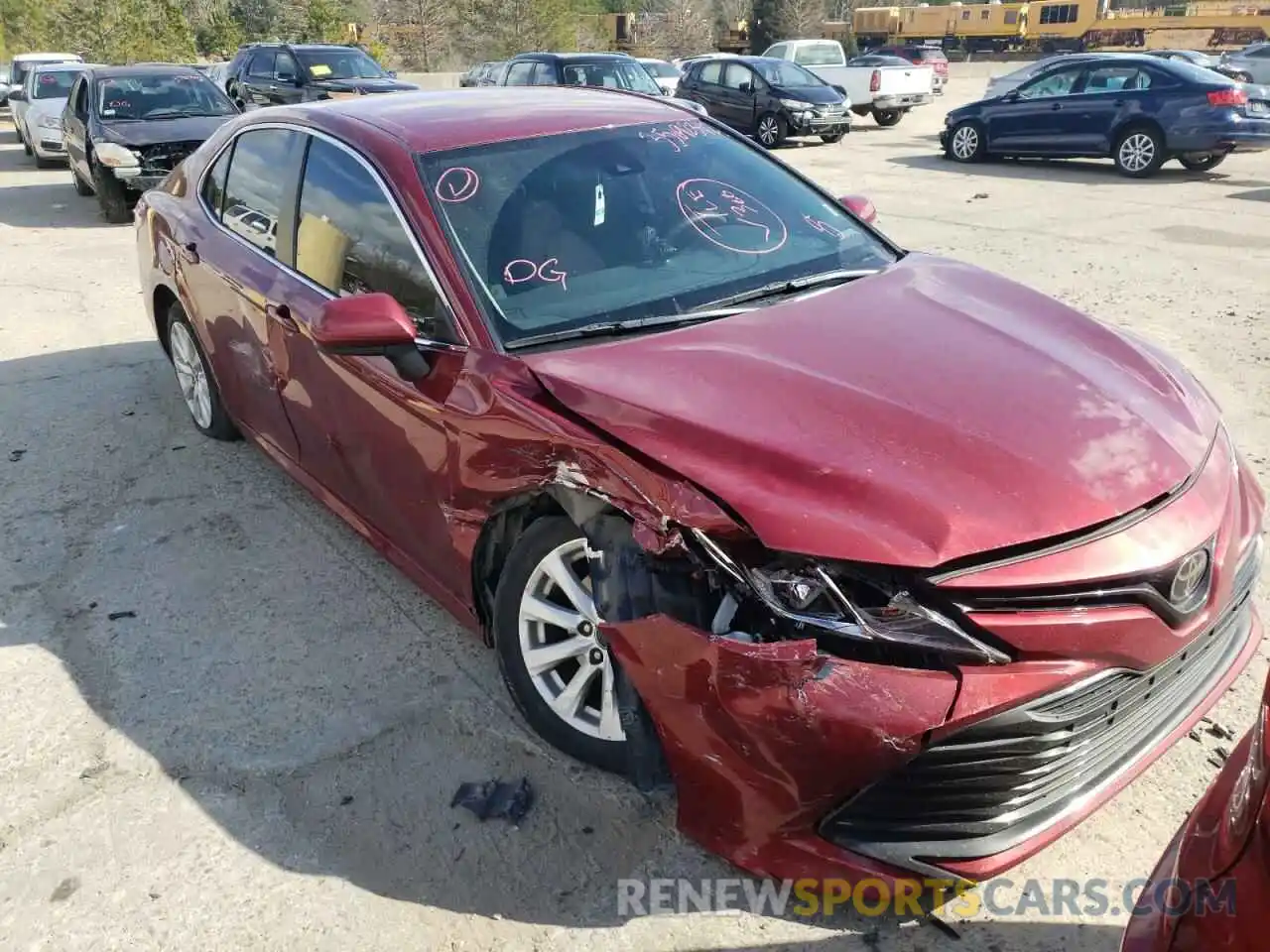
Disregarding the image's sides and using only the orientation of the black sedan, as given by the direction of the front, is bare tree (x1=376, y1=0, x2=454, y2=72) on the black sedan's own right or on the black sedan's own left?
on the black sedan's own left

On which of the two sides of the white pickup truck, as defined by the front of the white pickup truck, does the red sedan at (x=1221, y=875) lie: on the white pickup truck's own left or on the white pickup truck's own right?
on the white pickup truck's own left

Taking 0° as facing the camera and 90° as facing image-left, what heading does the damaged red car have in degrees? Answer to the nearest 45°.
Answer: approximately 315°

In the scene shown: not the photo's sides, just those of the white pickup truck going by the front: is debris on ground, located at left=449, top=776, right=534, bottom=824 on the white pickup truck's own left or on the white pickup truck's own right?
on the white pickup truck's own left

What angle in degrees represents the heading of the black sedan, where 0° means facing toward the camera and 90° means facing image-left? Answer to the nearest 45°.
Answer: approximately 315°

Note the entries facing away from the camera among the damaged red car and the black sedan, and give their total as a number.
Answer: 0

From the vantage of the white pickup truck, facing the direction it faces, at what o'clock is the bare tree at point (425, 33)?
The bare tree is roughly at 12 o'clock from the white pickup truck.

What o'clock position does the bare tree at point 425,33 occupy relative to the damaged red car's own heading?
The bare tree is roughly at 7 o'clock from the damaged red car.

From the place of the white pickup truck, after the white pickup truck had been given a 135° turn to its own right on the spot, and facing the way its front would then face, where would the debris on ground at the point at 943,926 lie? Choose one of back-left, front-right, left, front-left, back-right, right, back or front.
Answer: right

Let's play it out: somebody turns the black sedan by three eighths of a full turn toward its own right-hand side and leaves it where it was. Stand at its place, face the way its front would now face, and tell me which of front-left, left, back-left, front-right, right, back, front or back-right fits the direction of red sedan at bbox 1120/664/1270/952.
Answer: left

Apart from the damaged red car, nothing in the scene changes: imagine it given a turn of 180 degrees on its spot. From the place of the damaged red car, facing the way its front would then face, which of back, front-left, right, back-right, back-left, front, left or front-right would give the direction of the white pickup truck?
front-right
